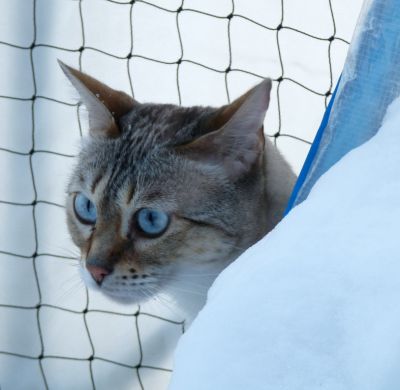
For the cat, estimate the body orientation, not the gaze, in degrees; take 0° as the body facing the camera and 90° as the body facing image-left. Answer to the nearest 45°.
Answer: approximately 45°
